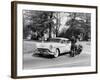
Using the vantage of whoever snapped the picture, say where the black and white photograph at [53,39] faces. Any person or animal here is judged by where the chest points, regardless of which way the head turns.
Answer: facing the viewer and to the right of the viewer
